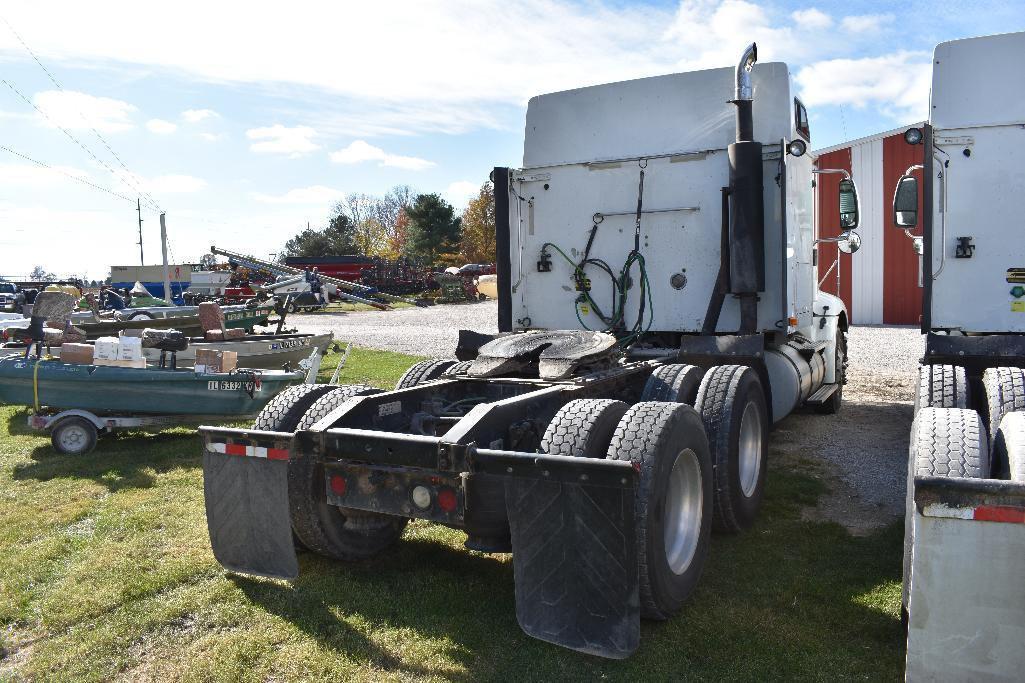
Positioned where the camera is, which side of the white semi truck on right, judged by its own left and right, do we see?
back

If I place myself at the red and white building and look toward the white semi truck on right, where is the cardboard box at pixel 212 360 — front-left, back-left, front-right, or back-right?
front-right

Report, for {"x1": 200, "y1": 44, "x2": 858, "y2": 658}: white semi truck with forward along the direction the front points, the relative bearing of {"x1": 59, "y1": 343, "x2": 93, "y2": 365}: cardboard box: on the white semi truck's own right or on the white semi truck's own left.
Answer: on the white semi truck's own left

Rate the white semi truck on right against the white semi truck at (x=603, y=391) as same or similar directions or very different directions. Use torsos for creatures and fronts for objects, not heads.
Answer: same or similar directions

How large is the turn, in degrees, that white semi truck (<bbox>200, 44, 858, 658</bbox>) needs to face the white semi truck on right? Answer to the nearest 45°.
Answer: approximately 45° to its right

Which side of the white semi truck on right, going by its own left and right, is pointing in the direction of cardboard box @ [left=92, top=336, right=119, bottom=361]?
left

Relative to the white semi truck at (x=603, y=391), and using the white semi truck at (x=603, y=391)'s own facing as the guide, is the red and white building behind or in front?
in front

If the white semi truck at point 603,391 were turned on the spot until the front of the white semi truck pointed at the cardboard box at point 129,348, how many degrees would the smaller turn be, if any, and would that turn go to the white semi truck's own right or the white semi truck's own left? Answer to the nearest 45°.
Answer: approximately 90° to the white semi truck's own left

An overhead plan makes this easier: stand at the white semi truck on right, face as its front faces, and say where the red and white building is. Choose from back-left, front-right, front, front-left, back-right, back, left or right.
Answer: front

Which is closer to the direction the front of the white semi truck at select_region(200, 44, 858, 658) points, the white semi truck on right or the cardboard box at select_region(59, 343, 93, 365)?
the white semi truck on right

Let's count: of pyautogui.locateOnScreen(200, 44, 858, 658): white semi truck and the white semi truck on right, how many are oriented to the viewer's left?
0
